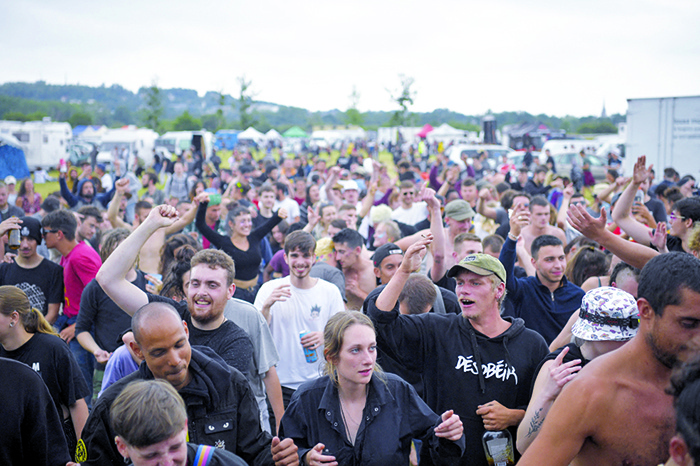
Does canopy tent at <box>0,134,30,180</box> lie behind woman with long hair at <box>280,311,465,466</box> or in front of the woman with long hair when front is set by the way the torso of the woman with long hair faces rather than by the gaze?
behind

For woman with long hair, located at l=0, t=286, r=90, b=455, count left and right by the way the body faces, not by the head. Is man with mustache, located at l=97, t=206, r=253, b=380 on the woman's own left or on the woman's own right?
on the woman's own left

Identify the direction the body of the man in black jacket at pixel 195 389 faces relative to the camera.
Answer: toward the camera

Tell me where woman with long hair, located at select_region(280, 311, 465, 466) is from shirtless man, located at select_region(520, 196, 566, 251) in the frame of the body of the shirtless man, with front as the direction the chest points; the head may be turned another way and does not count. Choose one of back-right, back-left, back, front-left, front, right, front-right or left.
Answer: front

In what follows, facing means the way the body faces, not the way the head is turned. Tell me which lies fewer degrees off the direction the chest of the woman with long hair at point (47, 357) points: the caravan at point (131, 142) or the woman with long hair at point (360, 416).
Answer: the woman with long hair

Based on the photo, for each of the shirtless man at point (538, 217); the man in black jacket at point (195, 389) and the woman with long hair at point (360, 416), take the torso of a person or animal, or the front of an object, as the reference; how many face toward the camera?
3

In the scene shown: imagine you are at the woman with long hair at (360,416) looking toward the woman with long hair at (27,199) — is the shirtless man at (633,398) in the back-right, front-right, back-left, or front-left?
back-right

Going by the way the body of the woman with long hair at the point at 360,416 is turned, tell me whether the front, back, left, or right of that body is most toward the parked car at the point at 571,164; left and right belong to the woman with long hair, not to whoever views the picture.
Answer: back

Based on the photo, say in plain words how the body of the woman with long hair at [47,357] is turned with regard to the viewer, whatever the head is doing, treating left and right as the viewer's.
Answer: facing the viewer and to the left of the viewer

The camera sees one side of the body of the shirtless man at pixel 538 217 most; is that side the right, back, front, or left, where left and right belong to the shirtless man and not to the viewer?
front

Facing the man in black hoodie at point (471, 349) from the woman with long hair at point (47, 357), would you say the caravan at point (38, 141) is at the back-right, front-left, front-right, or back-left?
back-left

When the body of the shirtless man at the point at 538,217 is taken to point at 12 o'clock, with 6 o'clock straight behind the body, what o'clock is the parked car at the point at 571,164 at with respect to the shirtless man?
The parked car is roughly at 6 o'clock from the shirtless man.
